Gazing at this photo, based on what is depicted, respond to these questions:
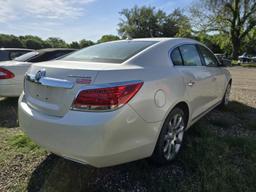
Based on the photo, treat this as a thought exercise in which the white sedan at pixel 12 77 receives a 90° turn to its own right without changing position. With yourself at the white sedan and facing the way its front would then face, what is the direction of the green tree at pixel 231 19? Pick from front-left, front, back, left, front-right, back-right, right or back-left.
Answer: left

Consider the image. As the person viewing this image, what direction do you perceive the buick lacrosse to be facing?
facing away from the viewer and to the right of the viewer

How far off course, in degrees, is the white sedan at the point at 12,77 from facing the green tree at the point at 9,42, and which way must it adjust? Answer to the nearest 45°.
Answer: approximately 45° to its left

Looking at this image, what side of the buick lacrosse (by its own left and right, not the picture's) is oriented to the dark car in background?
left

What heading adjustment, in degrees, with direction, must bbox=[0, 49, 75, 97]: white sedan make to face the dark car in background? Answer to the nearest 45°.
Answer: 0° — it already faces it

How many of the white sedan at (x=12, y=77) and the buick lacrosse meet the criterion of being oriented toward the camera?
0

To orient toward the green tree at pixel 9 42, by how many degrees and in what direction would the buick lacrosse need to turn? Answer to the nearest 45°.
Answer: approximately 90° to its left

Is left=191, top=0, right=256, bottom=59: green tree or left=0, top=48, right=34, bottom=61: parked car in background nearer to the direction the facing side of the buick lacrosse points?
the green tree

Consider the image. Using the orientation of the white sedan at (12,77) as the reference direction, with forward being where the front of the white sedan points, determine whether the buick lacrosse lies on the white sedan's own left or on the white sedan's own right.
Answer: on the white sedan's own right

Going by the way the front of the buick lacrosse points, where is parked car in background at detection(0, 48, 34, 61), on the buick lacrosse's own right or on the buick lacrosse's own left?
on the buick lacrosse's own left

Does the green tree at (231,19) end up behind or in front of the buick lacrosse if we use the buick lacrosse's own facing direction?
in front

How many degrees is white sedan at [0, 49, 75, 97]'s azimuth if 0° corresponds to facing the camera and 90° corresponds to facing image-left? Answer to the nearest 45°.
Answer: approximately 225°
